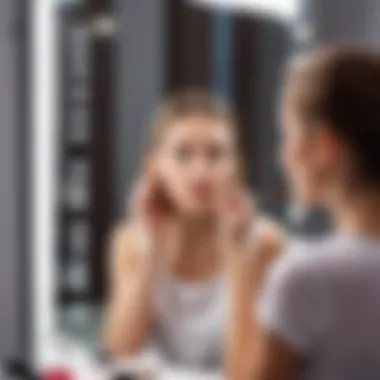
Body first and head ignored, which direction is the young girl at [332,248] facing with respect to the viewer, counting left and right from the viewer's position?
facing away from the viewer and to the left of the viewer

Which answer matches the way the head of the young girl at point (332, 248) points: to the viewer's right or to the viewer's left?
to the viewer's left
